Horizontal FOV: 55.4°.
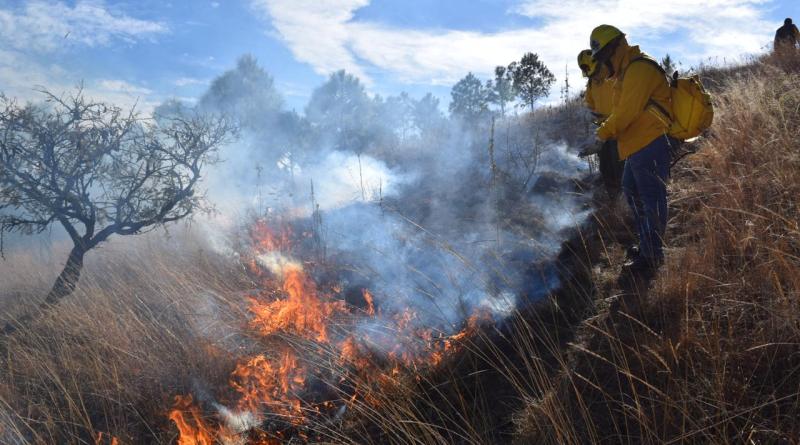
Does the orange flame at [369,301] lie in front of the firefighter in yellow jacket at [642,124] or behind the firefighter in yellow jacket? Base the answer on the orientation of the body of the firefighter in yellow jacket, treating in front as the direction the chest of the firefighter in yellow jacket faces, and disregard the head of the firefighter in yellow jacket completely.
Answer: in front

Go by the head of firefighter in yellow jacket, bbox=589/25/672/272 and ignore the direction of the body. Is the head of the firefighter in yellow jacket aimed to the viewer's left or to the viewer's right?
to the viewer's left

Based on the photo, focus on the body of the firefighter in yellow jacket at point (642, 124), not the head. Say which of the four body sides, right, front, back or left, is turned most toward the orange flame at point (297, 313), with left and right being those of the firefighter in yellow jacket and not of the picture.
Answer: front

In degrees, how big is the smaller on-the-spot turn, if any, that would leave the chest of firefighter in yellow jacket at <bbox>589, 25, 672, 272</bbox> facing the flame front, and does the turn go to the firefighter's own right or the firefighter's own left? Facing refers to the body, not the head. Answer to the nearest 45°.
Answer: approximately 45° to the firefighter's own left

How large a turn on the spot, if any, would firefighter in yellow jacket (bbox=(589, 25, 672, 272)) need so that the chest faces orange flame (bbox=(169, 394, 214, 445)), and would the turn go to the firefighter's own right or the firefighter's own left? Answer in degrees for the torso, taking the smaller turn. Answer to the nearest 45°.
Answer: approximately 45° to the firefighter's own left

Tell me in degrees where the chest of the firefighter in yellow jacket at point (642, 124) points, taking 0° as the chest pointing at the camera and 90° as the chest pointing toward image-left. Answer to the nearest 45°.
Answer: approximately 90°

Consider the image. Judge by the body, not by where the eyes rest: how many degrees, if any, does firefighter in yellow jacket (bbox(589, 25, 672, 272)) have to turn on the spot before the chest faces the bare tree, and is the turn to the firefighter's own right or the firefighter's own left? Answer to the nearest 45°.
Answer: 0° — they already face it
